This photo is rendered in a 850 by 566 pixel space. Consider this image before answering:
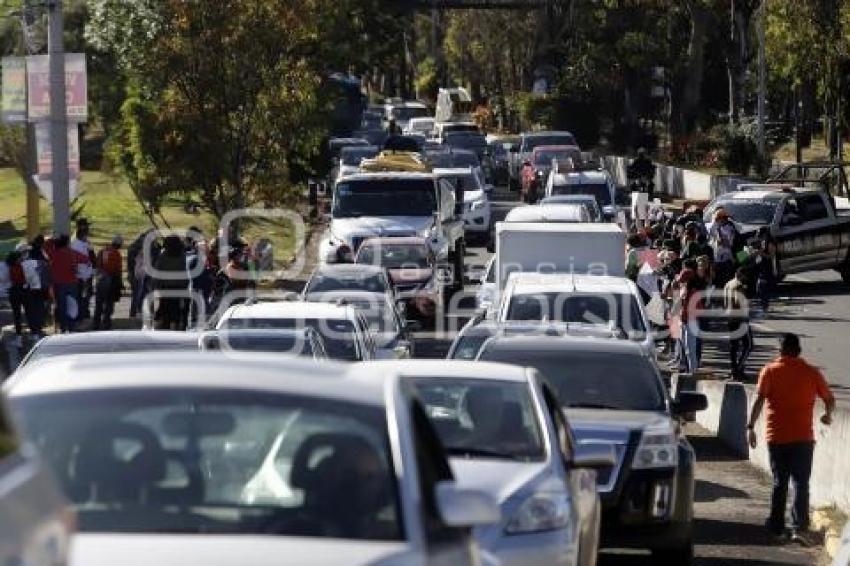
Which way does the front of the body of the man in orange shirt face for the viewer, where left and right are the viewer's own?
facing away from the viewer

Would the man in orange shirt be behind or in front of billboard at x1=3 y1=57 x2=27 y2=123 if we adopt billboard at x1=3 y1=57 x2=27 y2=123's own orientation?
in front

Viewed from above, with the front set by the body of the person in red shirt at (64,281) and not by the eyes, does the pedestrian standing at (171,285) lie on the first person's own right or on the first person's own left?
on the first person's own right

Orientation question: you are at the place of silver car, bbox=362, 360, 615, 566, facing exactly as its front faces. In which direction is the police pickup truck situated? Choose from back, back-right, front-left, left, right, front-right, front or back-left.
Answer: back

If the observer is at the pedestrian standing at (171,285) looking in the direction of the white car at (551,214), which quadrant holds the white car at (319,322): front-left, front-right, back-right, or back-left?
back-right

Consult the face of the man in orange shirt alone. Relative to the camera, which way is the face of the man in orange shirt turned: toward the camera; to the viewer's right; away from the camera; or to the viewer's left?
away from the camera

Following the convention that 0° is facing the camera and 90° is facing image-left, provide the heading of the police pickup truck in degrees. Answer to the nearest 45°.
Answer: approximately 45°

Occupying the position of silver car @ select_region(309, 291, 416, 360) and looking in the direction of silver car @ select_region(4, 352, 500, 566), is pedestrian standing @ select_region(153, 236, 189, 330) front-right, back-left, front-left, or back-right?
back-right

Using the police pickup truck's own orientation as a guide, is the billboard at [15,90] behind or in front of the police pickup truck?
in front

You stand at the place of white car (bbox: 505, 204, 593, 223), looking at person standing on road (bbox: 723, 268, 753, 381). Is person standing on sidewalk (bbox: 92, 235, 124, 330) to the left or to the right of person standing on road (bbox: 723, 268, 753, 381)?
right

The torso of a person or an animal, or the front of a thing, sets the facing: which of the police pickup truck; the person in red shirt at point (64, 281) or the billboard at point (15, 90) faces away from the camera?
the person in red shirt
